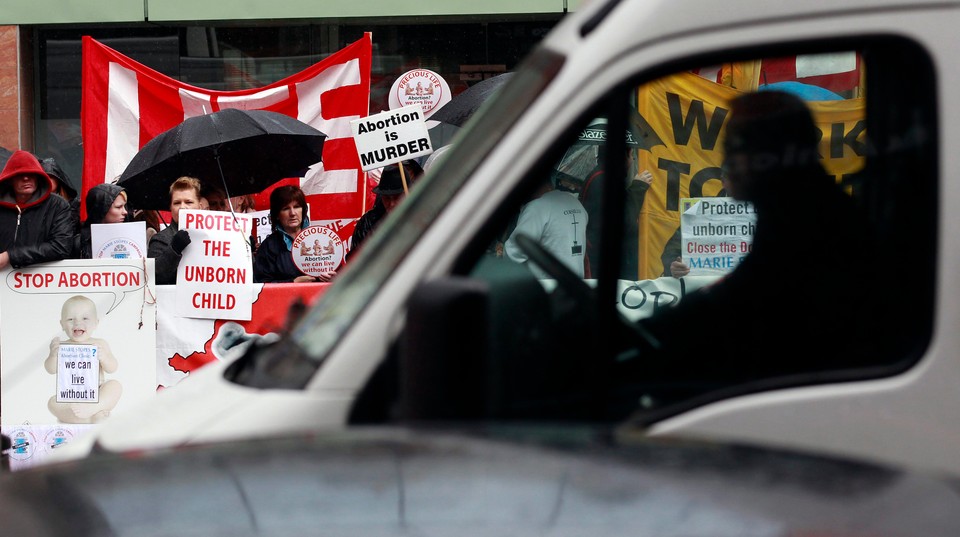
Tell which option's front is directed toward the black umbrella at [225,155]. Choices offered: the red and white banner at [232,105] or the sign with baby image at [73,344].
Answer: the red and white banner

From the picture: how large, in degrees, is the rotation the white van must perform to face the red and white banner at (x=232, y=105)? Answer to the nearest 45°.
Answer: approximately 90° to its right

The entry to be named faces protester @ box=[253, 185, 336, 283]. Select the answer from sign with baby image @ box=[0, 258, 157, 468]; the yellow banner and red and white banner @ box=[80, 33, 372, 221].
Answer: the red and white banner

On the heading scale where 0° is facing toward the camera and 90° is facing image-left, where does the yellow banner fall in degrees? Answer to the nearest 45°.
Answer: approximately 0°

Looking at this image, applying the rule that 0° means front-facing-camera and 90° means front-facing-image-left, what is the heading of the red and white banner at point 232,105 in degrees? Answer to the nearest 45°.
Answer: approximately 0°

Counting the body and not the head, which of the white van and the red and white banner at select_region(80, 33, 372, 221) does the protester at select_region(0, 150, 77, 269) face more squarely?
the white van

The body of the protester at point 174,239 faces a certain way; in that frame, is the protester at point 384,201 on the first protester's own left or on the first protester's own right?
on the first protester's own left

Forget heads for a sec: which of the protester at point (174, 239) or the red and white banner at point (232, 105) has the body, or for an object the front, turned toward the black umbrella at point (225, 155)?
the red and white banner

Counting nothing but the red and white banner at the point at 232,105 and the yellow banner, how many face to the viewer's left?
0

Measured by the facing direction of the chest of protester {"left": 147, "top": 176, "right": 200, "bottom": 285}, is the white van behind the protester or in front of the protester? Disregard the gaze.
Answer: in front
